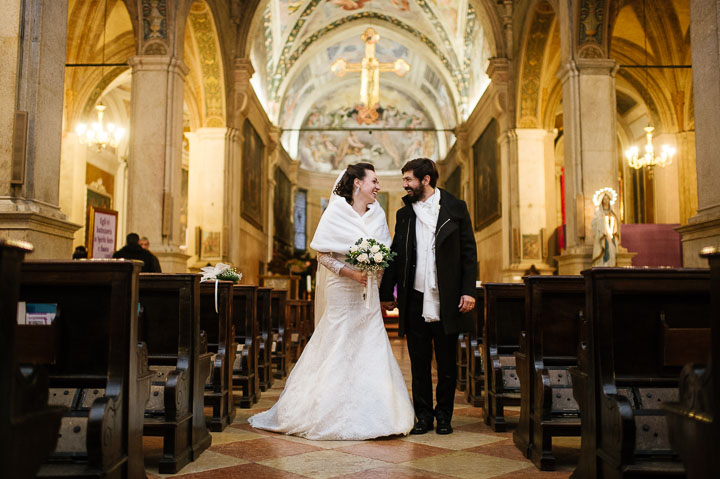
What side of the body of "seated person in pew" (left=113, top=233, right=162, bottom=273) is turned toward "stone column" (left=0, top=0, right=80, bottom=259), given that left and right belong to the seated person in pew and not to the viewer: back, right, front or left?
back

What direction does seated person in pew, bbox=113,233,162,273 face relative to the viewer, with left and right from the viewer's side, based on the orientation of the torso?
facing away from the viewer

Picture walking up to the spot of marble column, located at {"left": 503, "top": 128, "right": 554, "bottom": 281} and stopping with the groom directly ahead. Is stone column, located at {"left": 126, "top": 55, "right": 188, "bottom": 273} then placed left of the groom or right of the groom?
right

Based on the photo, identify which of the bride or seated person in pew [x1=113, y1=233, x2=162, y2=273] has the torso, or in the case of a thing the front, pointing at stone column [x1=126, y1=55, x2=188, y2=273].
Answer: the seated person in pew

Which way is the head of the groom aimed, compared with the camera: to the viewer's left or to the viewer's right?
to the viewer's left

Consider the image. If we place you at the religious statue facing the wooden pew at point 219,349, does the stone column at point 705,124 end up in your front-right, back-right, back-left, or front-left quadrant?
front-left

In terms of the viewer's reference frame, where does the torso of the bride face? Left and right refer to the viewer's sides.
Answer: facing the viewer and to the right of the viewer

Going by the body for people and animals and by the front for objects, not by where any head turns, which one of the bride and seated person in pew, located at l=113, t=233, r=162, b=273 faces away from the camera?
the seated person in pew

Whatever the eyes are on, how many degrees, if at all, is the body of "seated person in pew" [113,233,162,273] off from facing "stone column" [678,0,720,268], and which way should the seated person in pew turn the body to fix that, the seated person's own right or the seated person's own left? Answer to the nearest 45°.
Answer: approximately 135° to the seated person's own right

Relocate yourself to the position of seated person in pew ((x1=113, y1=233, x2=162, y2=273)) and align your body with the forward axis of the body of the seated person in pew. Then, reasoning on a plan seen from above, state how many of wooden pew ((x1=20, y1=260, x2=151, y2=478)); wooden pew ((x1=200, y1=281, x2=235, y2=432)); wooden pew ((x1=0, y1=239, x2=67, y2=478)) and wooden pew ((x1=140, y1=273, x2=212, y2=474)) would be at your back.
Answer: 4

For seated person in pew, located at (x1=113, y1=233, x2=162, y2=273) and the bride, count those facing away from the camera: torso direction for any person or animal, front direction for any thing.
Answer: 1

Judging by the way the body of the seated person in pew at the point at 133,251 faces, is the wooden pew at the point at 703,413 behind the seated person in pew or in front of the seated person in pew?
behind

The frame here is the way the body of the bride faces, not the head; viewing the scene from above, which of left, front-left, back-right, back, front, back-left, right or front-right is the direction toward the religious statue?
left

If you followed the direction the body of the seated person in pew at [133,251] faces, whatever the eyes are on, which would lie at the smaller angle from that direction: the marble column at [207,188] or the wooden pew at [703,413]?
the marble column

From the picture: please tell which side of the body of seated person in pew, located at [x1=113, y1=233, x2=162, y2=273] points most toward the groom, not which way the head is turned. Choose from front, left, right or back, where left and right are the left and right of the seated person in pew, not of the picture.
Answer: back

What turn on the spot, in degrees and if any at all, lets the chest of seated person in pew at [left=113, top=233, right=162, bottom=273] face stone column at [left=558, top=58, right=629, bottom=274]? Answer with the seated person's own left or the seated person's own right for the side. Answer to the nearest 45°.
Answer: approximately 90° to the seated person's own right
